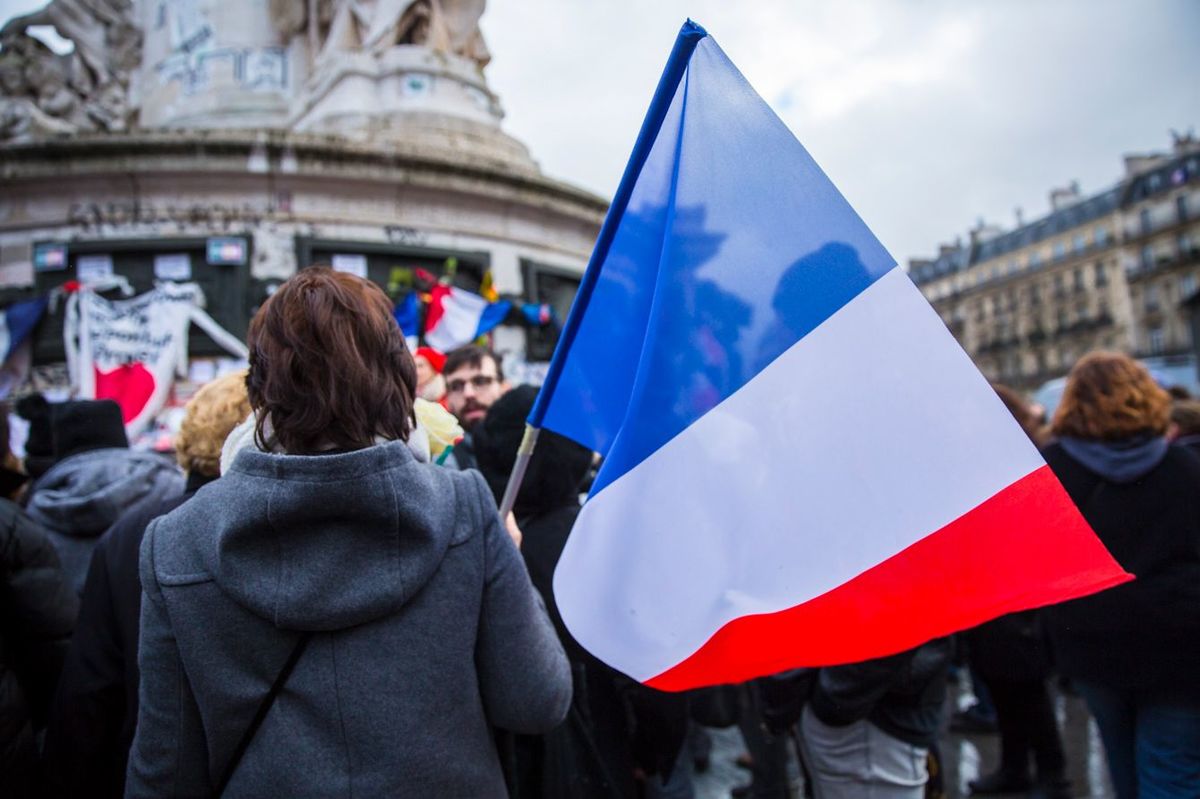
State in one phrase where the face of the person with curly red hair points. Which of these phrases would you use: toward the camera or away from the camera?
away from the camera

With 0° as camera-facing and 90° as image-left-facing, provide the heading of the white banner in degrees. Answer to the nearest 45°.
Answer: approximately 0°

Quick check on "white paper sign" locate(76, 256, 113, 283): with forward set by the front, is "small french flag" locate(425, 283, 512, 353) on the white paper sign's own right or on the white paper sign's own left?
on the white paper sign's own left

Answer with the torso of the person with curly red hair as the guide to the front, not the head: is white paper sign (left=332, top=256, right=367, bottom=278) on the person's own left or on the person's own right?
on the person's own left

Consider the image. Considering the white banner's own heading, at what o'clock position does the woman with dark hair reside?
The woman with dark hair is roughly at 12 o'clock from the white banner.

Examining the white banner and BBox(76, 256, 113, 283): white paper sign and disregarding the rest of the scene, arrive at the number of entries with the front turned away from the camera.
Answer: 0

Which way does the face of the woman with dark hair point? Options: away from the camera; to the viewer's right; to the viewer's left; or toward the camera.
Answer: away from the camera

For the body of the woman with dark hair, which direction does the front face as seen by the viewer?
away from the camera

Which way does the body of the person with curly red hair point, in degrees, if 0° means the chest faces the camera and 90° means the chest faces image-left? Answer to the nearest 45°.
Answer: approximately 180°

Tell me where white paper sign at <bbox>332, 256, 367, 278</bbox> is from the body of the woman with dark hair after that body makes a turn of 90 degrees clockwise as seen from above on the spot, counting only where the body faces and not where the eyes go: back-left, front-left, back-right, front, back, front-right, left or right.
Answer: left

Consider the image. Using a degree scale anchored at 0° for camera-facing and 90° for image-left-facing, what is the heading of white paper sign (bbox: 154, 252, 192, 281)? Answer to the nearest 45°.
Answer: approximately 0°
